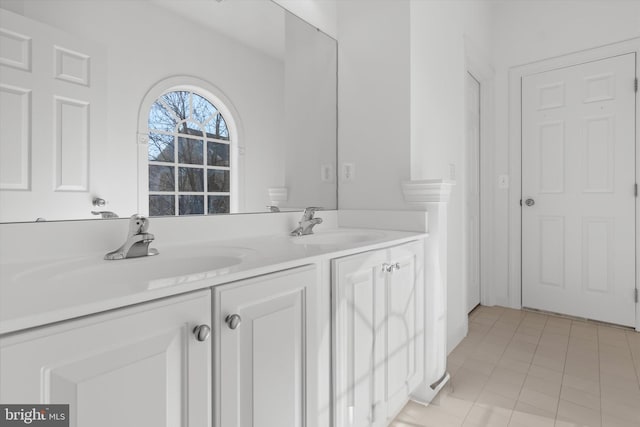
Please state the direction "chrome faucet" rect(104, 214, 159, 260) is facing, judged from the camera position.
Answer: facing the viewer and to the right of the viewer

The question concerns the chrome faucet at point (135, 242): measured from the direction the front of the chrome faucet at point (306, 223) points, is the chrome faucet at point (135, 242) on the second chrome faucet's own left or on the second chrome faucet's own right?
on the second chrome faucet's own right

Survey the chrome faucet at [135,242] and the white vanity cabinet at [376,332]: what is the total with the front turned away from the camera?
0

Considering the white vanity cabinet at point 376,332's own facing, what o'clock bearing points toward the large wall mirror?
The large wall mirror is roughly at 4 o'clock from the white vanity cabinet.

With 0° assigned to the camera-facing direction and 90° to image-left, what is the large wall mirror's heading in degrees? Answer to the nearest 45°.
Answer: approximately 315°

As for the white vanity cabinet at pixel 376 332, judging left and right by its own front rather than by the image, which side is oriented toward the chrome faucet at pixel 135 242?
right

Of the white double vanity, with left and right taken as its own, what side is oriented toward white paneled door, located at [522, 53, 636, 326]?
left

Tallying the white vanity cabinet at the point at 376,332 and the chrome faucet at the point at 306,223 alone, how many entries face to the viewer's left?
0
